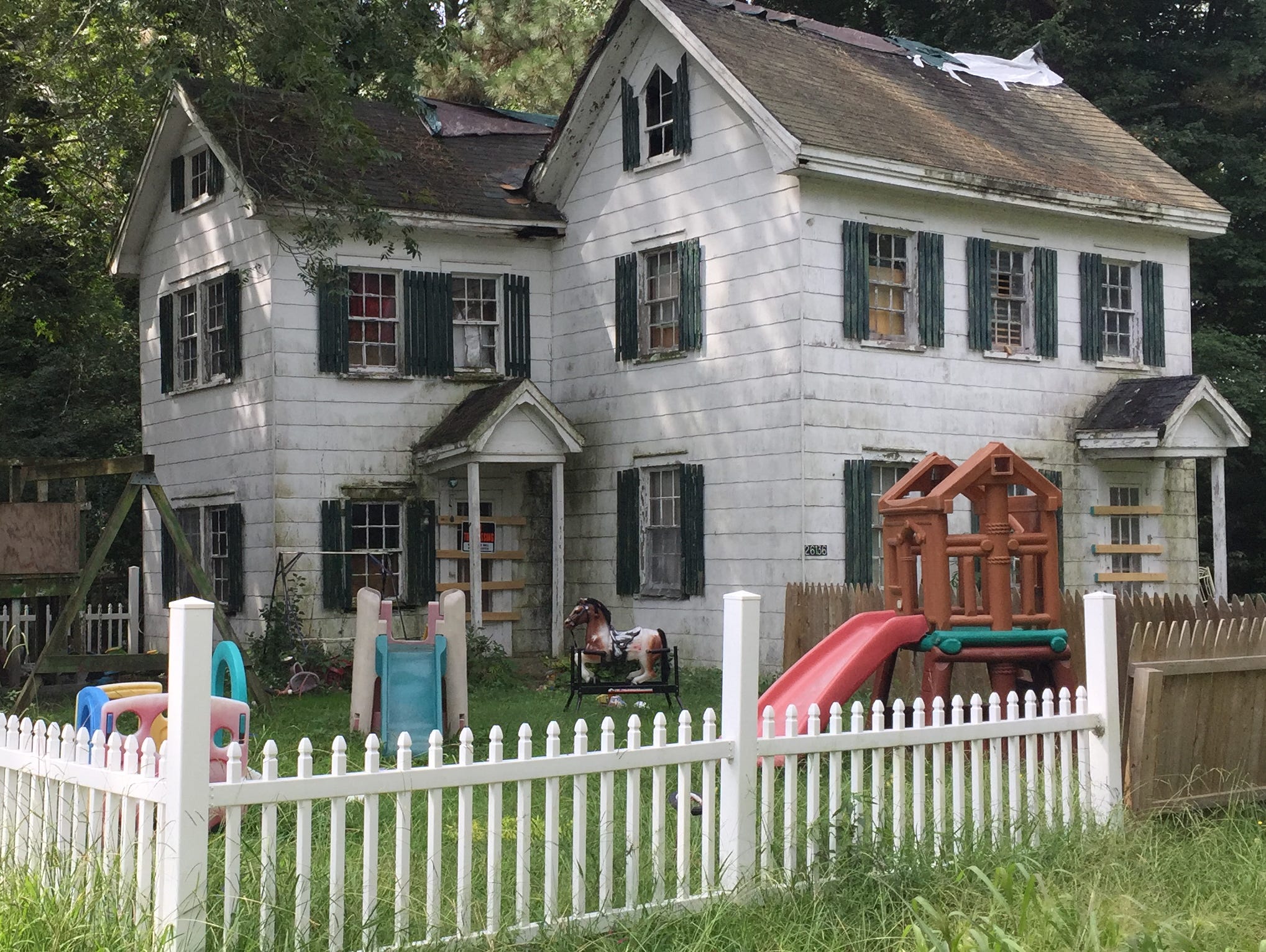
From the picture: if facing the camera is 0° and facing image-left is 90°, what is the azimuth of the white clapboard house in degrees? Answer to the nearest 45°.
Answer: approximately 315°

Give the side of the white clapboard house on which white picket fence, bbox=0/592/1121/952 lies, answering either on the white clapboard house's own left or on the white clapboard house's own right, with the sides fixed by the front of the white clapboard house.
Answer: on the white clapboard house's own right

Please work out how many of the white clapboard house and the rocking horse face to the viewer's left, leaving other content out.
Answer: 1

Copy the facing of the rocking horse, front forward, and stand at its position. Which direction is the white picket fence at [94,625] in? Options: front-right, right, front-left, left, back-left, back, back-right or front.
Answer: front-right

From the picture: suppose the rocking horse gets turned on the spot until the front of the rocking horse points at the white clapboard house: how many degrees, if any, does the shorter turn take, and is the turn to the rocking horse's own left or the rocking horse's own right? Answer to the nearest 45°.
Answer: approximately 90° to the rocking horse's own right

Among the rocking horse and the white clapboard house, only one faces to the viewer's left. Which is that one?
the rocking horse

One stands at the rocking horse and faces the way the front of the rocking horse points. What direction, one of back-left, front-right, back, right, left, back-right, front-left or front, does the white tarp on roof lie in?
back-right

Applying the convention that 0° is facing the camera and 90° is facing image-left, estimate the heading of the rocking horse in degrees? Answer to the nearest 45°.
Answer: approximately 90°
